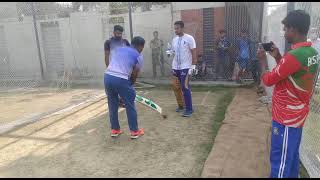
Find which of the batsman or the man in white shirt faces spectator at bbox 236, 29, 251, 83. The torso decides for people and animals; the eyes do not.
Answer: the batsman

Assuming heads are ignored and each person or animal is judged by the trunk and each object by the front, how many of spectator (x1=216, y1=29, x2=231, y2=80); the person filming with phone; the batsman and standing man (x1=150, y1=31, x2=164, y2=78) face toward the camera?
2

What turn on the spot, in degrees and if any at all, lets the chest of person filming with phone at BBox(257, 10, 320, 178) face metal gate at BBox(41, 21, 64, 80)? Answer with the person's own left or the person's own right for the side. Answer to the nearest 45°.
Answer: approximately 45° to the person's own right

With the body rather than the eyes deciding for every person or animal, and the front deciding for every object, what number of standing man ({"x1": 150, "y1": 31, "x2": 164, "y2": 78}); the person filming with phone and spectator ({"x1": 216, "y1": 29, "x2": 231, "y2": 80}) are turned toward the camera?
2

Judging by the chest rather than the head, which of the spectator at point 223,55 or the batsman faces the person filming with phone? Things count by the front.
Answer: the spectator

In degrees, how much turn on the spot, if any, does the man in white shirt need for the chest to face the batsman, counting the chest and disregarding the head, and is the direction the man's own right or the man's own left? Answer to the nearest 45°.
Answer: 0° — they already face them

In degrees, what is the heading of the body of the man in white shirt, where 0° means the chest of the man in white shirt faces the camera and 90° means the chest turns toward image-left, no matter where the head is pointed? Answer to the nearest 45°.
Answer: approximately 45°

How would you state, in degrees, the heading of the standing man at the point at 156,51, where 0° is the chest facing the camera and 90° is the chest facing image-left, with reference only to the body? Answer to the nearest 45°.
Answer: approximately 0°

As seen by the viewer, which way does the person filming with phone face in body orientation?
to the viewer's left

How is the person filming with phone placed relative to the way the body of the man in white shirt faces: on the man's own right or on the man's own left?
on the man's own left
